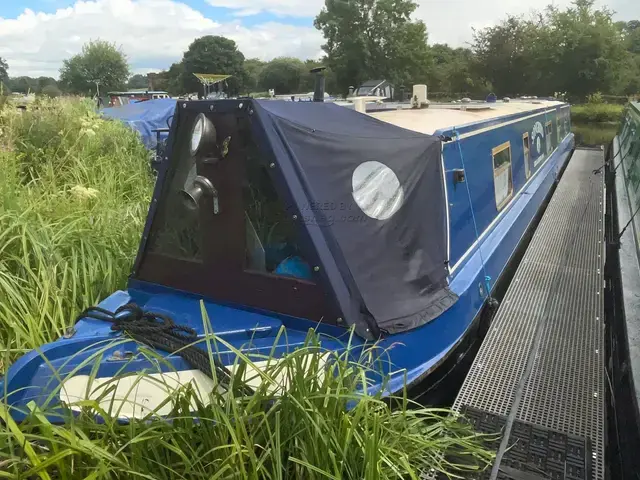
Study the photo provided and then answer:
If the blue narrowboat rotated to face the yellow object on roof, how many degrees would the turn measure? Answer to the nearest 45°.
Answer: approximately 135° to its right

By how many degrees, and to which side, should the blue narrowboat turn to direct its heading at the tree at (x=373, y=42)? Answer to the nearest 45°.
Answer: approximately 135° to its right

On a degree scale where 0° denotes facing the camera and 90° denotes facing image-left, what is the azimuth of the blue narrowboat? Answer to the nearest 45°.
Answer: approximately 45°

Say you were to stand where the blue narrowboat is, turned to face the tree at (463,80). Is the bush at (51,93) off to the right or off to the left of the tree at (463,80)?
left

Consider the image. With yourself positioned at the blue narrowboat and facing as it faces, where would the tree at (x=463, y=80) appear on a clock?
The tree is roughly at 5 o'clock from the blue narrowboat.
